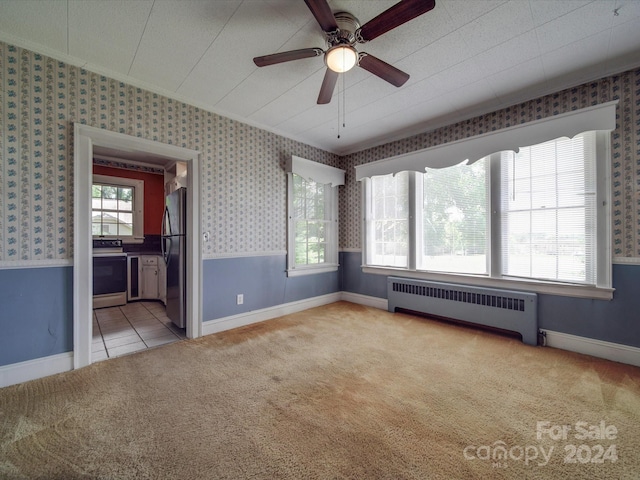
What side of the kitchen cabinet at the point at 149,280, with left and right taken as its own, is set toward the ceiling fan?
front

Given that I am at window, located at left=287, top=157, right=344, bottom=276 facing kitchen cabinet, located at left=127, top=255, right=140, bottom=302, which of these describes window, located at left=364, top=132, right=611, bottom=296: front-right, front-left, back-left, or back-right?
back-left

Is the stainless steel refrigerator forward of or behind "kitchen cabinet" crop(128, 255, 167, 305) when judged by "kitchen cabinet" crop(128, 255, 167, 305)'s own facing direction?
forward

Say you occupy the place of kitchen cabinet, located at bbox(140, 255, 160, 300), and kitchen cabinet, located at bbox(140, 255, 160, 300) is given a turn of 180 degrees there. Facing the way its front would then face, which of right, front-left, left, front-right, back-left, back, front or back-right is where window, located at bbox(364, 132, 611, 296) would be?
back-right

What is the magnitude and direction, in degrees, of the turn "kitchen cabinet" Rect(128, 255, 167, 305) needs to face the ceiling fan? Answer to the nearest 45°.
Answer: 0° — it already faces it

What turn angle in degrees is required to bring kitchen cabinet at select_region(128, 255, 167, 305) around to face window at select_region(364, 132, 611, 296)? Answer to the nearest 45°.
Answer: approximately 45° to its left

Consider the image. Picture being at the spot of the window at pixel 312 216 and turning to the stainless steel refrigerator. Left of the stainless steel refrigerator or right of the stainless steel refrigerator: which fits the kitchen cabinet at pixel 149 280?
right

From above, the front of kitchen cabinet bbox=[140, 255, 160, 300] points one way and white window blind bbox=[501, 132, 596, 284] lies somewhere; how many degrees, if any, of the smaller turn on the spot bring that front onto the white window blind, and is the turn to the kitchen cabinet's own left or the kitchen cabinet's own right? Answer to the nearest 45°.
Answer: approximately 45° to the kitchen cabinet's own left

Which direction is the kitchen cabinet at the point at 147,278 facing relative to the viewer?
toward the camera

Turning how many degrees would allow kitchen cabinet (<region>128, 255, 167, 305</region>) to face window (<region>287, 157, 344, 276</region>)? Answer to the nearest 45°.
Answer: approximately 45° to its left

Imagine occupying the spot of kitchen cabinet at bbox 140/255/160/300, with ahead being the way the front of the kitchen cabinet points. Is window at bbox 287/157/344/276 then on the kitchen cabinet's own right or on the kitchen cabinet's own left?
on the kitchen cabinet's own left
